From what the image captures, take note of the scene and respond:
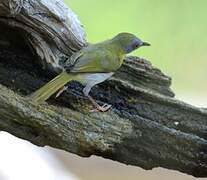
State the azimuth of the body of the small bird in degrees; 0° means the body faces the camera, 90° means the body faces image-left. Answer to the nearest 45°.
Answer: approximately 270°
